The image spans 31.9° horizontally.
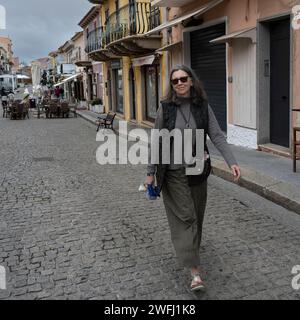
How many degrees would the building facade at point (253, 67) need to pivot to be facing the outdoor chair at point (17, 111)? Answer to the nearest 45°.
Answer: approximately 90° to its right

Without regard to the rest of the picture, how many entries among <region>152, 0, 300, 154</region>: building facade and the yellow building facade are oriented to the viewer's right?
0

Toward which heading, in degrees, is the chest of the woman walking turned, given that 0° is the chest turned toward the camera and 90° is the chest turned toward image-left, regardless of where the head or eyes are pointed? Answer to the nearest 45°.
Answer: approximately 0°

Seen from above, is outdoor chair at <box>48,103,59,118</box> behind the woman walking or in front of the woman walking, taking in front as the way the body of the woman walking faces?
behind

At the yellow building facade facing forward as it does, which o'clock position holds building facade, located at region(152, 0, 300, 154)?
The building facade is roughly at 10 o'clock from the yellow building facade.

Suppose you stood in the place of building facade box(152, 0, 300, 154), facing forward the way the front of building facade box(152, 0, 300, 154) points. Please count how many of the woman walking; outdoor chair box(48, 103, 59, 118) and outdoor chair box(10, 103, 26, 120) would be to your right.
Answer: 2

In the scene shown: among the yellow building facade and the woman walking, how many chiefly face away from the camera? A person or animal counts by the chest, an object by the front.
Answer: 0

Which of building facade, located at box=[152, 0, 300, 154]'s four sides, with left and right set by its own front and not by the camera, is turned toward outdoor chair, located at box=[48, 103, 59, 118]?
right

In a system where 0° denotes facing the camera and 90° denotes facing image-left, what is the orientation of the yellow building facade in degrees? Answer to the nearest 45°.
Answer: approximately 45°

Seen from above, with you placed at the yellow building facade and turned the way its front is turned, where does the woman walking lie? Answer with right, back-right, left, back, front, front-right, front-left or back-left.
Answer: front-left

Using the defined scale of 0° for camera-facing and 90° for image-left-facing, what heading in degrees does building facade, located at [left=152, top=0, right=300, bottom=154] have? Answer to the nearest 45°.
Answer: approximately 45°
